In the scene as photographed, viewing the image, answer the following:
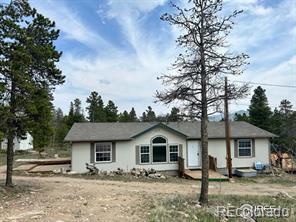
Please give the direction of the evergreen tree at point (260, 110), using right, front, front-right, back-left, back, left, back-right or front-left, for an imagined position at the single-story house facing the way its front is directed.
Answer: back-left

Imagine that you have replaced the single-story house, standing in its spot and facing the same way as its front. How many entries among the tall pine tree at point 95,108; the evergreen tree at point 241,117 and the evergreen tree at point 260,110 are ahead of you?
0

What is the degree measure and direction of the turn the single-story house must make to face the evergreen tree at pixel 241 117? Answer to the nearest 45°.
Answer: approximately 135° to its left

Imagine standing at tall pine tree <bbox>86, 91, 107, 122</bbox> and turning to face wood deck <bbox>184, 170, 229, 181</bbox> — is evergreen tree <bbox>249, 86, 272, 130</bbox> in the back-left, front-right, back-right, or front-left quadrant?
front-left

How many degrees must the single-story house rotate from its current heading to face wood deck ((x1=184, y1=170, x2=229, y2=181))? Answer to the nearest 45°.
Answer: approximately 45° to its left

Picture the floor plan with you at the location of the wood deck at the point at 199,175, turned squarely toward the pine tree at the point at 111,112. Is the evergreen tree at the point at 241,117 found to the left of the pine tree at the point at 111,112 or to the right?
right

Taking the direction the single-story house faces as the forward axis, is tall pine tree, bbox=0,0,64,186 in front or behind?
in front

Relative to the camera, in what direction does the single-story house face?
facing the viewer

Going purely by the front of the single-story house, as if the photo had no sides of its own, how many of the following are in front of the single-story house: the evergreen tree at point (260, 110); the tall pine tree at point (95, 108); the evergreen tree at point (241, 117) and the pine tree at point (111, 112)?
0

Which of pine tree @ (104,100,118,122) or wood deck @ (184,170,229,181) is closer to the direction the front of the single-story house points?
the wood deck

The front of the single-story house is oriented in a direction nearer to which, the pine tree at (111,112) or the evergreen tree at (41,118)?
the evergreen tree

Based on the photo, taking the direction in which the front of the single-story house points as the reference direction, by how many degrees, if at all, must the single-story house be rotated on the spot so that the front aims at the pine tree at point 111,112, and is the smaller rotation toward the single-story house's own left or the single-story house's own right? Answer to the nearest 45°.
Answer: approximately 180°
